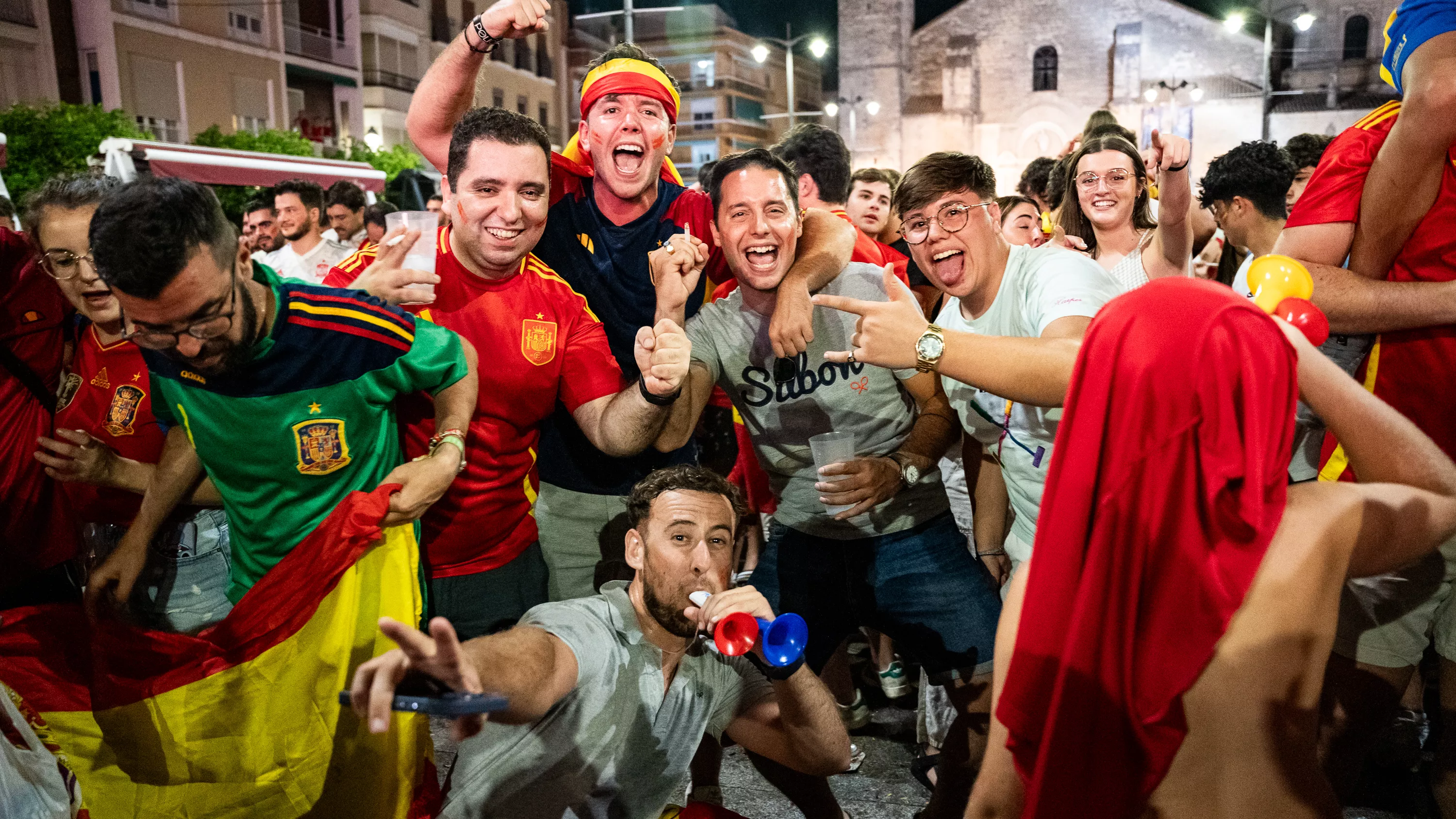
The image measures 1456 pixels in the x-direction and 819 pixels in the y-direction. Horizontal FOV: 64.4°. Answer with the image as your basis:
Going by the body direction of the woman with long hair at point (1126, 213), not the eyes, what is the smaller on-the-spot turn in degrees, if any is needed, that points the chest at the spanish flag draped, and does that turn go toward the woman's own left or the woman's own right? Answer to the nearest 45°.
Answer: approximately 45° to the woman's own right

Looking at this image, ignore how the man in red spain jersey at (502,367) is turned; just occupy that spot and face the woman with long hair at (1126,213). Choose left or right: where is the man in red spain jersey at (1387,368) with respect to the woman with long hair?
right

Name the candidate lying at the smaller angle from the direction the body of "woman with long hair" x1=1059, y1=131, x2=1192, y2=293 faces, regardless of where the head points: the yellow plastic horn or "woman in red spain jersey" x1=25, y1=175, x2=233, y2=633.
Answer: the yellow plastic horn

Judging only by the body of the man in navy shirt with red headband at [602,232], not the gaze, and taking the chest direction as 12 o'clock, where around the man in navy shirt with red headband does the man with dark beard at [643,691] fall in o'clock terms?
The man with dark beard is roughly at 12 o'clock from the man in navy shirt with red headband.

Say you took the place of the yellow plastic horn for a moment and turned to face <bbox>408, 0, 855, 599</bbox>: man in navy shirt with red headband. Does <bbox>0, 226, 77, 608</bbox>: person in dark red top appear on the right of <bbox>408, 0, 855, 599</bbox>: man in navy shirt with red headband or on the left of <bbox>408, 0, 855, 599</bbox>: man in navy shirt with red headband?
left

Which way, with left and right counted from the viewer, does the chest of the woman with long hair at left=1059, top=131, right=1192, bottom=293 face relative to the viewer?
facing the viewer

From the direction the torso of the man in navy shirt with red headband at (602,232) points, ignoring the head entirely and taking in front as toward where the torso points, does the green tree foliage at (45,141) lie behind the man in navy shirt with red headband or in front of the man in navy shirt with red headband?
behind

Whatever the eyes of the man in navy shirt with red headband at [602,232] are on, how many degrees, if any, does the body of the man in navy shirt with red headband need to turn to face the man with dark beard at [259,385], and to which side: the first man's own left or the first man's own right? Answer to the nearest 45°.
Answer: approximately 45° to the first man's own right

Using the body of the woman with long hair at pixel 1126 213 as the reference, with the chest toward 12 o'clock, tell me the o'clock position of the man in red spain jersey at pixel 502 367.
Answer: The man in red spain jersey is roughly at 1 o'clock from the woman with long hair.

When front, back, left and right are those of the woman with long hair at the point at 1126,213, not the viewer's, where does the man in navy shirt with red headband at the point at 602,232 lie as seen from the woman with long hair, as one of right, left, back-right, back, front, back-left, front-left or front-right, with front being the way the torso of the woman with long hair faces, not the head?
front-right

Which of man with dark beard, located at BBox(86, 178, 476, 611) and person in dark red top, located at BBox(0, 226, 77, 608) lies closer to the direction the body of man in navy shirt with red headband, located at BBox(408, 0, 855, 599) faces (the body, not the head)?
the man with dark beard

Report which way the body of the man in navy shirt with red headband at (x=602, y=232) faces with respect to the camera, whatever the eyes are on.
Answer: toward the camera

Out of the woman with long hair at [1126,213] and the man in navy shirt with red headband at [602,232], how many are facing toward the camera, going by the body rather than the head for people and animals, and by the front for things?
2

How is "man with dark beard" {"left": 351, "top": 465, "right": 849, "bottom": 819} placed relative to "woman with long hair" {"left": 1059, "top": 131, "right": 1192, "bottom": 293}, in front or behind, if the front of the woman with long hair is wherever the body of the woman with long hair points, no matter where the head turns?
in front

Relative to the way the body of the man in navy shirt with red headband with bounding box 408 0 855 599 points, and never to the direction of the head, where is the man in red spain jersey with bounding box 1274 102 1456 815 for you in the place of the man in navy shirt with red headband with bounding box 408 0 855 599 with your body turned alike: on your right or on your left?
on your left
